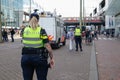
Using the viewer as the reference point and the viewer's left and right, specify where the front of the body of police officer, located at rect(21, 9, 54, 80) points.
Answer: facing away from the viewer
